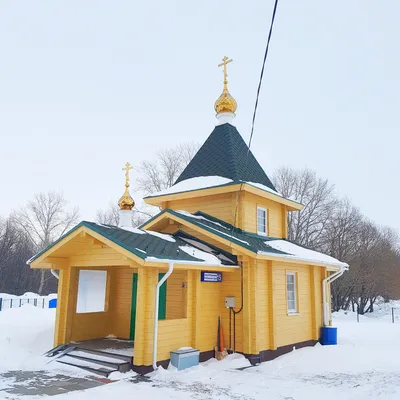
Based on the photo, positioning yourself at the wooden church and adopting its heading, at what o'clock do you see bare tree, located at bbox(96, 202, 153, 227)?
The bare tree is roughly at 4 o'clock from the wooden church.

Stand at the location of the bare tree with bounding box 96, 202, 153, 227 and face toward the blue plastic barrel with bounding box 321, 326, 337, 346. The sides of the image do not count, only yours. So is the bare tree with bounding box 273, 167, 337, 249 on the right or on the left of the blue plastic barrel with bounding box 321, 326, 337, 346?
left

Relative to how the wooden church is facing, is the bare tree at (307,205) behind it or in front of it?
behind

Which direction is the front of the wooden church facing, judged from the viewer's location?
facing the viewer and to the left of the viewer

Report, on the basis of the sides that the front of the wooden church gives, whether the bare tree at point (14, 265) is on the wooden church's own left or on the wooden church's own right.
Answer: on the wooden church's own right
